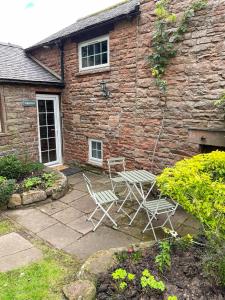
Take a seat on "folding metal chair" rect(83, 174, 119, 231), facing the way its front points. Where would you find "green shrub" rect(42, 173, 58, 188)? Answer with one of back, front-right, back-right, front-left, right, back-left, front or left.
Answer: back-left

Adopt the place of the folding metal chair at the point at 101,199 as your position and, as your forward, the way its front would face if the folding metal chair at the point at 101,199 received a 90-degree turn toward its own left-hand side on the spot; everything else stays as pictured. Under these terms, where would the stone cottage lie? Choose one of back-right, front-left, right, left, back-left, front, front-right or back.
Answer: front

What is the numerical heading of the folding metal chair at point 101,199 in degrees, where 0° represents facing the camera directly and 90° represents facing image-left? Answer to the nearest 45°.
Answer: approximately 270°

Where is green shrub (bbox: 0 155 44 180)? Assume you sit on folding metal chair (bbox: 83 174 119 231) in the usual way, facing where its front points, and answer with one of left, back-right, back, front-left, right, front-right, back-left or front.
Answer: back-left

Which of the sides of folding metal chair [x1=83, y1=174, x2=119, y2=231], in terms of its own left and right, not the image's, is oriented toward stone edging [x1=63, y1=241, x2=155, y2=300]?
right

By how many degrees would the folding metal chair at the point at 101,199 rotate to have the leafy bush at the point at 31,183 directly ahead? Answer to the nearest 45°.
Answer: approximately 135° to its left

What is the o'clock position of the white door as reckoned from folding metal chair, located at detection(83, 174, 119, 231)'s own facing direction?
The white door is roughly at 8 o'clock from the folding metal chair.

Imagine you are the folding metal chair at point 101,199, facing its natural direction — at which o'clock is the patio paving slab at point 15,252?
The patio paving slab is roughly at 5 o'clock from the folding metal chair.

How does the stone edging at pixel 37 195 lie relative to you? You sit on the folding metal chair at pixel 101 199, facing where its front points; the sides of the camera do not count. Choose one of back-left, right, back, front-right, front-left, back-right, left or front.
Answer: back-left

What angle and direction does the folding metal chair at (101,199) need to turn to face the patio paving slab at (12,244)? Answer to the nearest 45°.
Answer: approximately 180°
